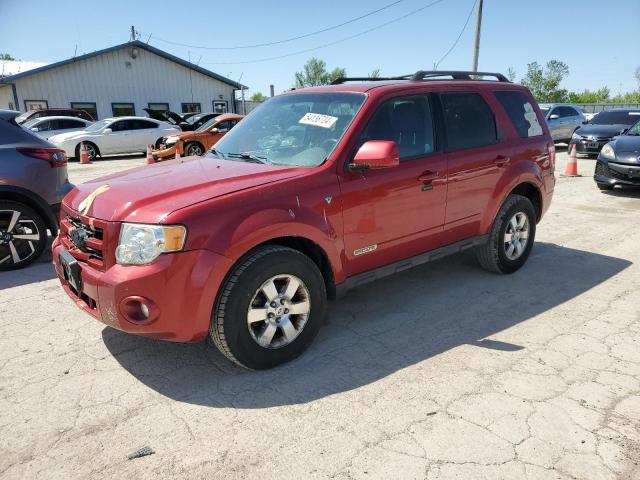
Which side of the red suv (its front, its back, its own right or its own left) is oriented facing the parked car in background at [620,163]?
back

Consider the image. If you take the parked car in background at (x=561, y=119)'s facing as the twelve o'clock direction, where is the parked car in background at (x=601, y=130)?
the parked car in background at (x=601, y=130) is roughly at 10 o'clock from the parked car in background at (x=561, y=119).

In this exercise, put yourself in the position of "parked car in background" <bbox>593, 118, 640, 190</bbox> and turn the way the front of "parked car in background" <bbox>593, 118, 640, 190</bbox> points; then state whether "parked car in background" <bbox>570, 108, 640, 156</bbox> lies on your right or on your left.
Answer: on your right

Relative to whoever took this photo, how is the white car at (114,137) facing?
facing the viewer and to the left of the viewer

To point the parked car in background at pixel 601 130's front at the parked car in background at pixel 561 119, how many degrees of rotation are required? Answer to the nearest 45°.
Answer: approximately 135° to its right

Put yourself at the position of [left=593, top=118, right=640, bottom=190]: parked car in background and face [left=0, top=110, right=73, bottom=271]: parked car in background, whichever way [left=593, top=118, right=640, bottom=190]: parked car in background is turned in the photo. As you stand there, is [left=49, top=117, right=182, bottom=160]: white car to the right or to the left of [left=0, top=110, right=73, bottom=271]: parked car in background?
right

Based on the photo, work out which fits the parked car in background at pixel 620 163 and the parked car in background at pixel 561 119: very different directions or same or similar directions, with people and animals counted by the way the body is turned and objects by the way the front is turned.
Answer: same or similar directions

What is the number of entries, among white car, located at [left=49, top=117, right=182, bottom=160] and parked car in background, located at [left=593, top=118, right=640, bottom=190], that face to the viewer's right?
0

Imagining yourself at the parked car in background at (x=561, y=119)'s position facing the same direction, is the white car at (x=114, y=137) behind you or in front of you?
in front
